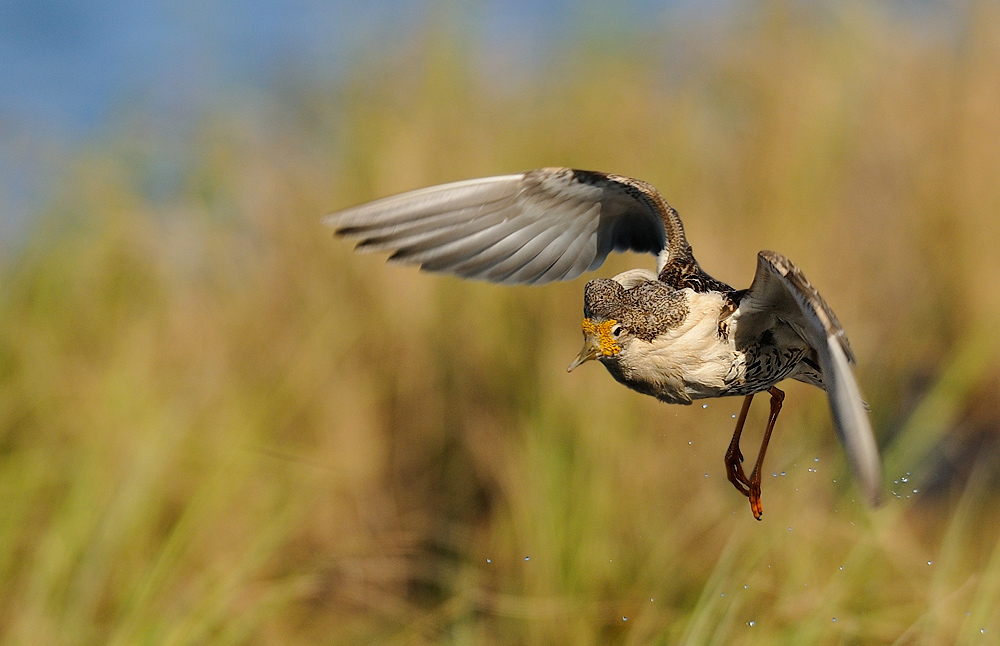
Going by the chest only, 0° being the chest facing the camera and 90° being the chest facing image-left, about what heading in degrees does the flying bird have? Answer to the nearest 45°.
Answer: approximately 45°
